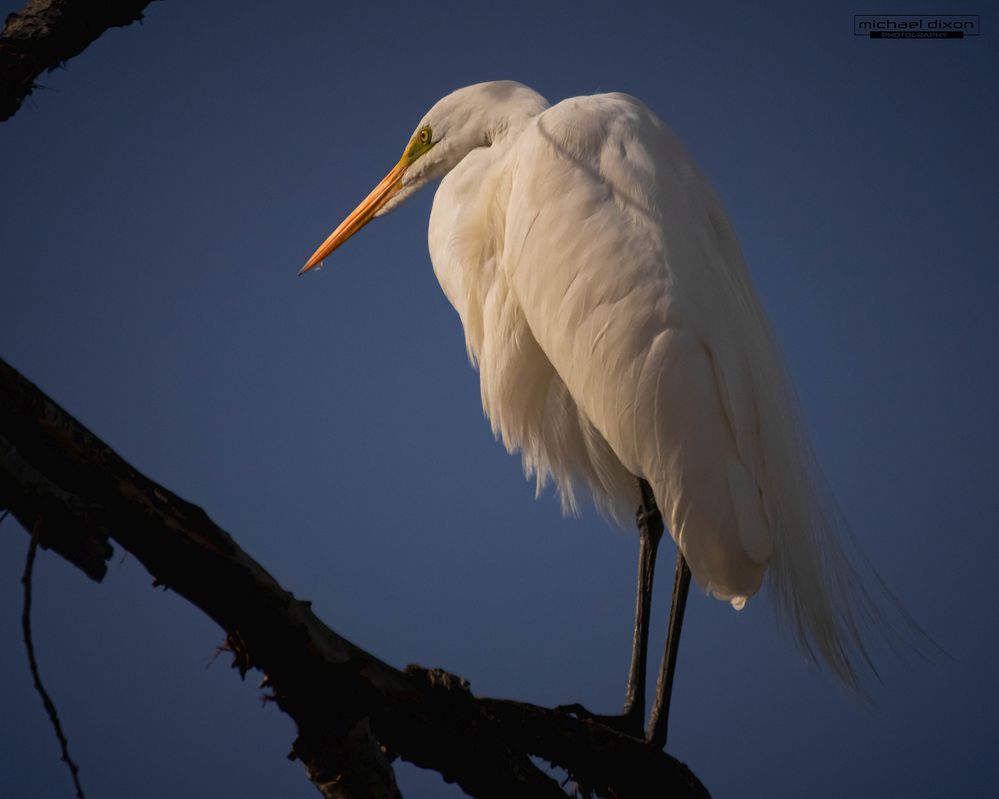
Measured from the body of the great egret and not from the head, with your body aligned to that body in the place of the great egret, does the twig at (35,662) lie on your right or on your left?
on your left

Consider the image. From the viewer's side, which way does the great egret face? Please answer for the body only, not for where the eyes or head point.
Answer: to the viewer's left
